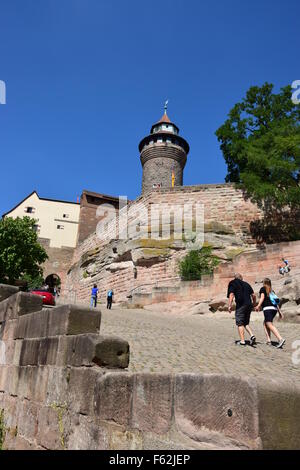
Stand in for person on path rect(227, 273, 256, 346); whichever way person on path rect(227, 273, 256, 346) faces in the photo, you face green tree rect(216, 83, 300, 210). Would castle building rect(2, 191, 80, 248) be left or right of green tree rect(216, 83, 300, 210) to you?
left

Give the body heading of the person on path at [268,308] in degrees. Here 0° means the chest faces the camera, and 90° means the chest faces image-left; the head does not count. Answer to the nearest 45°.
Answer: approximately 135°

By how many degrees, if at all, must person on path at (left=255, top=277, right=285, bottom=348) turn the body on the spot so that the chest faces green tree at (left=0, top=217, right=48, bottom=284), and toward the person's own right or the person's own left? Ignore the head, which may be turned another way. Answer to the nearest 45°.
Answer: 0° — they already face it

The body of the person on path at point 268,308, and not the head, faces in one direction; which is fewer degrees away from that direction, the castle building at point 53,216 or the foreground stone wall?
the castle building

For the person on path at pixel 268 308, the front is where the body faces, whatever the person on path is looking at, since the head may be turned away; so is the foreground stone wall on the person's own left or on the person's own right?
on the person's own left

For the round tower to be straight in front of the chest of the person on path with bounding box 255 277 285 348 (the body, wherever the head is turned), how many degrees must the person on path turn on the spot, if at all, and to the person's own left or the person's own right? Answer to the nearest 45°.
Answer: approximately 45° to the person's own right

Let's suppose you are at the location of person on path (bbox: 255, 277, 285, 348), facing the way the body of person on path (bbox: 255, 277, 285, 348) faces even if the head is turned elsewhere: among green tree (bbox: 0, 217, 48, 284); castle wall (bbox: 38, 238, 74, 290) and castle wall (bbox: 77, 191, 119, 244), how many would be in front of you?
3

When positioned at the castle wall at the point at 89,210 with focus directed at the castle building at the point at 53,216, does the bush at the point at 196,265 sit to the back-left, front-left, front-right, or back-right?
back-left

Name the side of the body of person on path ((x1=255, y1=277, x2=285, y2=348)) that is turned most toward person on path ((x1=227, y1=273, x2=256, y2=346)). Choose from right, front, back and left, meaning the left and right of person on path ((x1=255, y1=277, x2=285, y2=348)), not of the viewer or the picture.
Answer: left

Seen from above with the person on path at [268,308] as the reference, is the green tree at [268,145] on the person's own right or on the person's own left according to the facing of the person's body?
on the person's own right
